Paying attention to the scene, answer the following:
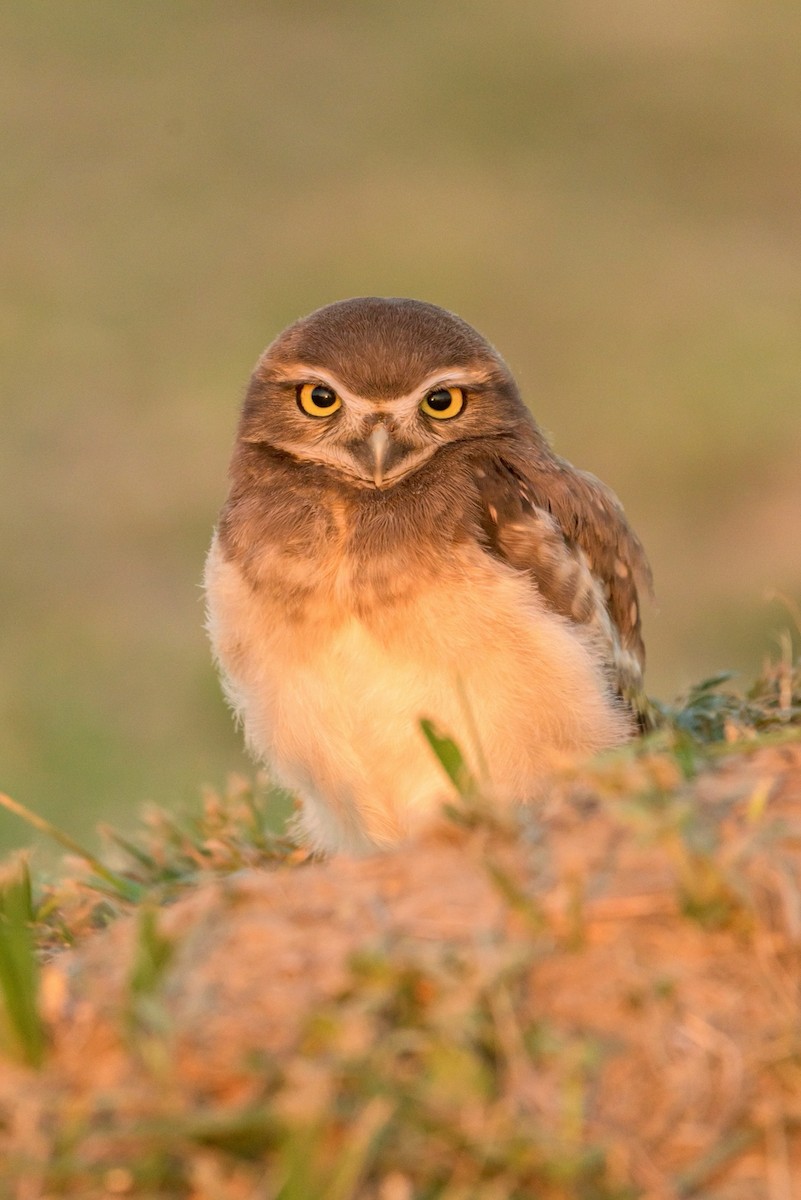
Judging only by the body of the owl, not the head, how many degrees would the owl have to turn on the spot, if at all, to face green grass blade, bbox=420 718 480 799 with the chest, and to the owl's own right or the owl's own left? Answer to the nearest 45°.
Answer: approximately 45° to the owl's own left

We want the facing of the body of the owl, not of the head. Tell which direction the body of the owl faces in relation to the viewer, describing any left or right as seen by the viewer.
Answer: facing the viewer and to the left of the viewer
